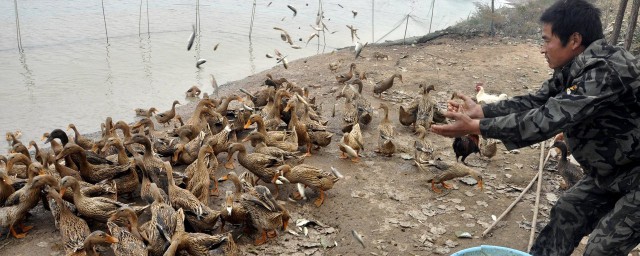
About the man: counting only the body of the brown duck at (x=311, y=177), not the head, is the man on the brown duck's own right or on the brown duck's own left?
on the brown duck's own left

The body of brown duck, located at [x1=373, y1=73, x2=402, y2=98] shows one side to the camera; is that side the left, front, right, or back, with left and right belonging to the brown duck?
right

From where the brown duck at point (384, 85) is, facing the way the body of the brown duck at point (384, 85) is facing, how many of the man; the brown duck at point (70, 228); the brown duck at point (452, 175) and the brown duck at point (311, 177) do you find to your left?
0

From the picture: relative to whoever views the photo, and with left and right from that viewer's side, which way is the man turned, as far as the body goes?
facing to the left of the viewer

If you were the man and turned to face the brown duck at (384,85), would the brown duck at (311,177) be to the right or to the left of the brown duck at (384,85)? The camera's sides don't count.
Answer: left

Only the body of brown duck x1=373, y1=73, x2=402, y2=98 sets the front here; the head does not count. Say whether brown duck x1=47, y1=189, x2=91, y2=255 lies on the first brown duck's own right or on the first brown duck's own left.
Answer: on the first brown duck's own right

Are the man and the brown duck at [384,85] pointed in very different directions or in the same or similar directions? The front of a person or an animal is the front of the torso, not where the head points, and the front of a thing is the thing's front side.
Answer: very different directions

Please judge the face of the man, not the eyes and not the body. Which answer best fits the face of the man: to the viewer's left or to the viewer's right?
to the viewer's left

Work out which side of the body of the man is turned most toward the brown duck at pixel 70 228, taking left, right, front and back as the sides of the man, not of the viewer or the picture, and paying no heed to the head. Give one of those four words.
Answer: front
